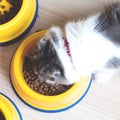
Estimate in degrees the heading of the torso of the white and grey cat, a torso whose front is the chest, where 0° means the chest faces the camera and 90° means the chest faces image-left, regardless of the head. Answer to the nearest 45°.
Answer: approximately 90°
